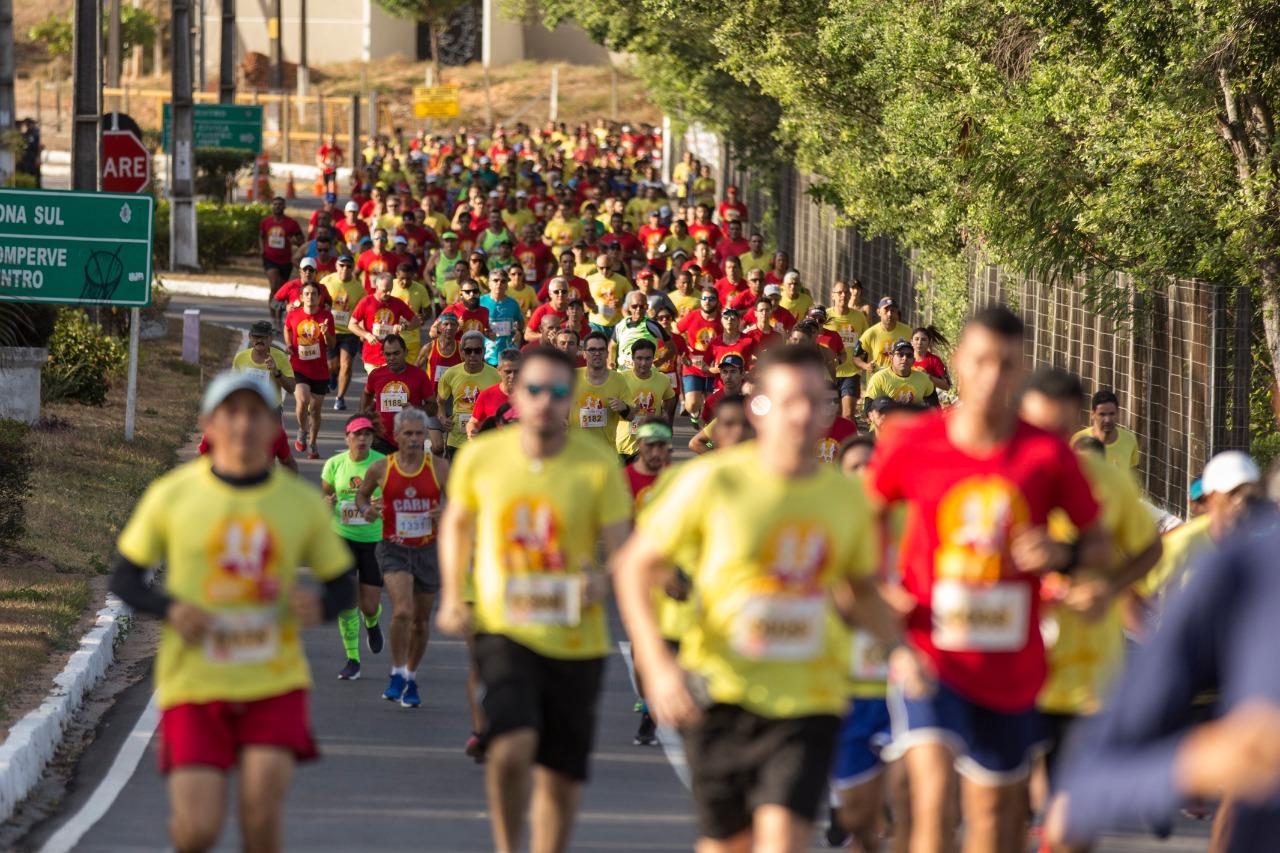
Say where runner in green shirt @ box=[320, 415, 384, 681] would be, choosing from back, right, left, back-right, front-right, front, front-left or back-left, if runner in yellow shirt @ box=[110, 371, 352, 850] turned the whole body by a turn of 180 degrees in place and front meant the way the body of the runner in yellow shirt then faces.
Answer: front

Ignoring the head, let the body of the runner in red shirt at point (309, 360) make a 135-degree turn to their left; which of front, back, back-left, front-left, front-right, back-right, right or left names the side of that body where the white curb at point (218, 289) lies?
front-left

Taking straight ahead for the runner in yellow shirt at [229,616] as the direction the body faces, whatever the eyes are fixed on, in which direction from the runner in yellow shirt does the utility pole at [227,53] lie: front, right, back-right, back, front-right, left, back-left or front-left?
back

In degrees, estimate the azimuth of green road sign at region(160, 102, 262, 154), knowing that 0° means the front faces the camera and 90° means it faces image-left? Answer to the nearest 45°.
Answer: approximately 0°

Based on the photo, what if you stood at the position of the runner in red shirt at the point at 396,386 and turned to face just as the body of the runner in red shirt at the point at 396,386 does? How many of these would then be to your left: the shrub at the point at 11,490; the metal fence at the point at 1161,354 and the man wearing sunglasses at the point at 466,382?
2

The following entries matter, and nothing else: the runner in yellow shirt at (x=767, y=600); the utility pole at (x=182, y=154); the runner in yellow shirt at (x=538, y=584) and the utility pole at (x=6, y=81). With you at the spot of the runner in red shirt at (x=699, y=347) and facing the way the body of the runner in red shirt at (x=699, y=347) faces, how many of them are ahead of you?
2
